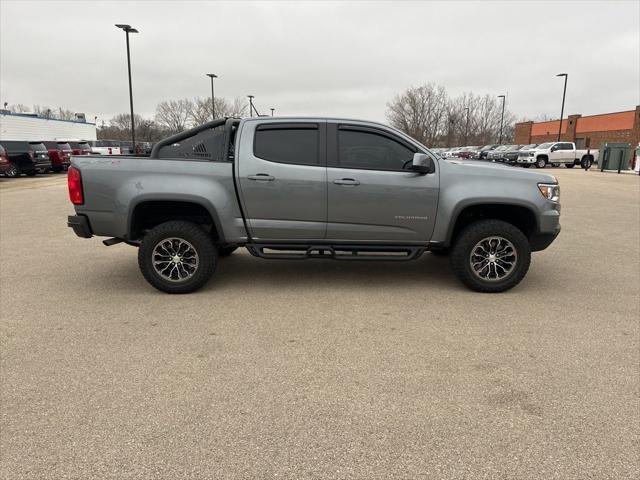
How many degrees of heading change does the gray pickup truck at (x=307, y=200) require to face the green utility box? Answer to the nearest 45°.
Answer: approximately 45° to its left

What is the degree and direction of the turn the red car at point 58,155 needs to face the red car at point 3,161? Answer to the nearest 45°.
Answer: approximately 90° to its left

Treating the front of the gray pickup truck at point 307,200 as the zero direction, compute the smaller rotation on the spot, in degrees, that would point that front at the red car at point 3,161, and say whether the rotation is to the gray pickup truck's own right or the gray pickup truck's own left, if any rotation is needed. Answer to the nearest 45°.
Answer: approximately 135° to the gray pickup truck's own left

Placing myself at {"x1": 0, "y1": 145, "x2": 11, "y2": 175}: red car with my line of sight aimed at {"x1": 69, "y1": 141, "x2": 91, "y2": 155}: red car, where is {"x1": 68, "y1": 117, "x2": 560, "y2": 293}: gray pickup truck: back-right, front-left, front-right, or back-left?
back-right

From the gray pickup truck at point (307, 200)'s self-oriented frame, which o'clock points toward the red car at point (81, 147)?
The red car is roughly at 8 o'clock from the gray pickup truck.

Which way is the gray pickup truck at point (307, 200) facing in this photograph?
to the viewer's right

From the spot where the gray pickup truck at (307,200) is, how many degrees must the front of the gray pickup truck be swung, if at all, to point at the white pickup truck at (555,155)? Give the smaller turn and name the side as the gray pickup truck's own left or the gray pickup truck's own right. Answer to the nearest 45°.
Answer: approximately 45° to the gray pickup truck's own left
